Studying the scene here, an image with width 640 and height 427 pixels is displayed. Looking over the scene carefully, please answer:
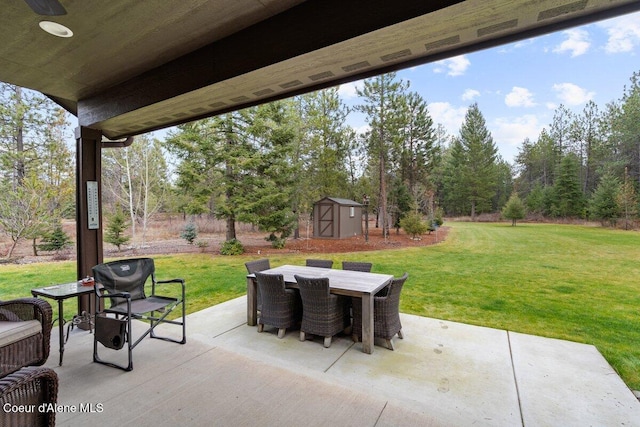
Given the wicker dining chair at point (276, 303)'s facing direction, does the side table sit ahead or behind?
behind

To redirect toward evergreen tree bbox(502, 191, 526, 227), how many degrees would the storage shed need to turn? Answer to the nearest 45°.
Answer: approximately 135° to its left

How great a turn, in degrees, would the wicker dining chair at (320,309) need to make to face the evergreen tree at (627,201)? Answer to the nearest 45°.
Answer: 0° — it already faces it

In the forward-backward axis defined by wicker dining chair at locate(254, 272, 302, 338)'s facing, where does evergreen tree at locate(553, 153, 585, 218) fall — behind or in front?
in front

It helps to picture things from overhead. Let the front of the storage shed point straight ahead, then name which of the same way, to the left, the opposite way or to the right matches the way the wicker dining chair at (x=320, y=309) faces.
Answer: the opposite way

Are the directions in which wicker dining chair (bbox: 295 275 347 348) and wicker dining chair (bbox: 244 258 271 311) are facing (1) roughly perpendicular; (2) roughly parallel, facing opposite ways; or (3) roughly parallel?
roughly perpendicular

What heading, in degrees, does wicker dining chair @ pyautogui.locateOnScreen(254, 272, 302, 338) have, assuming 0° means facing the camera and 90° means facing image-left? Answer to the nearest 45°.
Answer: approximately 225°

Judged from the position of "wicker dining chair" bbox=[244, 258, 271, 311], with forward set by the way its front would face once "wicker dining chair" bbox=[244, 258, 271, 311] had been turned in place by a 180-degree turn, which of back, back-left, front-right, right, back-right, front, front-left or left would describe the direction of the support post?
front-left

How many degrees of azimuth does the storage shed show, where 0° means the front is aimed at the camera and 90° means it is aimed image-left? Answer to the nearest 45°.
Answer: approximately 45°

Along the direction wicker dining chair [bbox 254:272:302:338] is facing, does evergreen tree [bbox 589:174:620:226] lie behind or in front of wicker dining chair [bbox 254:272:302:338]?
in front

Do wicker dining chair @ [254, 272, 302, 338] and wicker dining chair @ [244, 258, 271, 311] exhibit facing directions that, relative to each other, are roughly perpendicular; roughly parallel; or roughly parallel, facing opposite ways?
roughly perpendicular

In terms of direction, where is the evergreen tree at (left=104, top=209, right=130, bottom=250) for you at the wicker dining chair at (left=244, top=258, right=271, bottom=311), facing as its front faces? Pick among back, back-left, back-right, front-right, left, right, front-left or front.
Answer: back

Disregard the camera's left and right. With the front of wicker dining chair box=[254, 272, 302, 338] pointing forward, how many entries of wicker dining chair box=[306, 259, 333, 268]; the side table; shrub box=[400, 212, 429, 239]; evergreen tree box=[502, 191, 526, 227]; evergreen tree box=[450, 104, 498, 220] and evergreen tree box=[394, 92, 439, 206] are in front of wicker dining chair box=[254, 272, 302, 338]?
5

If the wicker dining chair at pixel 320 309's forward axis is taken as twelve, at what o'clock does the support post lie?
The support post is roughly at 8 o'clock from the wicker dining chair.
